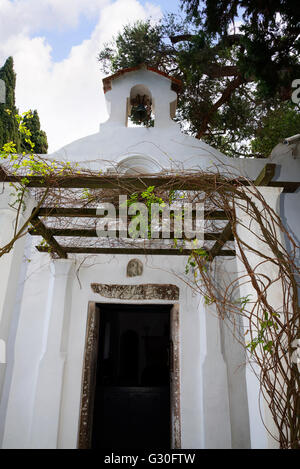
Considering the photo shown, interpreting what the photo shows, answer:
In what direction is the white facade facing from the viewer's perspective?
toward the camera
